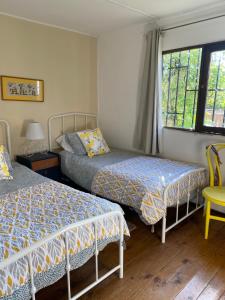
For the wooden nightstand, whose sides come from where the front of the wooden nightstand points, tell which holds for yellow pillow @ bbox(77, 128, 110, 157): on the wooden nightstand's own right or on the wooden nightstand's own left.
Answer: on the wooden nightstand's own left

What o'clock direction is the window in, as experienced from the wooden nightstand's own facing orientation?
The window is roughly at 11 o'clock from the wooden nightstand.

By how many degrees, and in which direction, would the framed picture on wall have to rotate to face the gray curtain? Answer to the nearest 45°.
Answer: approximately 45° to its left

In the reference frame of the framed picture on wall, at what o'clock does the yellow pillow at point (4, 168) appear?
The yellow pillow is roughly at 2 o'clock from the framed picture on wall.

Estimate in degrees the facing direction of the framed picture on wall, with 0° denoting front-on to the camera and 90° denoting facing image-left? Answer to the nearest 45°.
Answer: approximately 315°

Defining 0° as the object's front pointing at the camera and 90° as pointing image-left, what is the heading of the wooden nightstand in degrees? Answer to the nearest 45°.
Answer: approximately 315°
